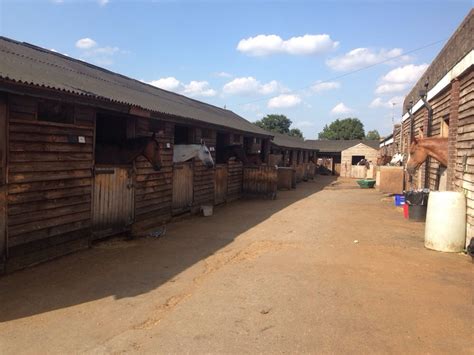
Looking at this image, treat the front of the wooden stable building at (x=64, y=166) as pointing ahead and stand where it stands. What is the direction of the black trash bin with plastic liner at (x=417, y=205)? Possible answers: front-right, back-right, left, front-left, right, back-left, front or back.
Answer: front-left

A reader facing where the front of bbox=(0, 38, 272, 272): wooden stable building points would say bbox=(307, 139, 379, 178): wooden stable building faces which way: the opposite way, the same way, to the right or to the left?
to the right

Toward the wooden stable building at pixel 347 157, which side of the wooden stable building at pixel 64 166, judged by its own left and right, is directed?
left

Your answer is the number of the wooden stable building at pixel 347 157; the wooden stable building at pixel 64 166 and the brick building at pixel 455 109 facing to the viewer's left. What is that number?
1

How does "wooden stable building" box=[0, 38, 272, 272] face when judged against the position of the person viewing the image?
facing the viewer and to the right of the viewer

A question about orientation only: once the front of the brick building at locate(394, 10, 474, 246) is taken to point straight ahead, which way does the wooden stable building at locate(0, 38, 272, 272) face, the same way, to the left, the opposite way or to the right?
the opposite way

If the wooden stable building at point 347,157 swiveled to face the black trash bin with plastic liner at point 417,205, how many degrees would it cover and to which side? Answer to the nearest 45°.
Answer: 0° — it already faces it

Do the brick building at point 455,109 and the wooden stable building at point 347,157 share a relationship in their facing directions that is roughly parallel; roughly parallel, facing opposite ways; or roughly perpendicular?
roughly perpendicular

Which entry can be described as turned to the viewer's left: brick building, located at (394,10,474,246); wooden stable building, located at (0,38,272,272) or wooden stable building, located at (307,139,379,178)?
the brick building

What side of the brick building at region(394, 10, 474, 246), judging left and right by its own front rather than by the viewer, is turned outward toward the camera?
left

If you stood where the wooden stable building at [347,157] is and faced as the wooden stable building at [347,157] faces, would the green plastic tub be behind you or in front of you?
in front

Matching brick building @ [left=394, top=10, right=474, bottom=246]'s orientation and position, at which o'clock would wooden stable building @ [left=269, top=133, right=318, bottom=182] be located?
The wooden stable building is roughly at 2 o'clock from the brick building.

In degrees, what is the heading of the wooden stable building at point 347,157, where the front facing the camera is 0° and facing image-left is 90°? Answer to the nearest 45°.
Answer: approximately 0°

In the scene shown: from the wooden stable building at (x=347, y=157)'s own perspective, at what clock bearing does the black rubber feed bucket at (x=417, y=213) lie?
The black rubber feed bucket is roughly at 12 o'clock from the wooden stable building.
